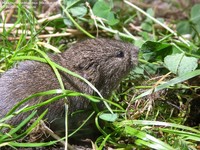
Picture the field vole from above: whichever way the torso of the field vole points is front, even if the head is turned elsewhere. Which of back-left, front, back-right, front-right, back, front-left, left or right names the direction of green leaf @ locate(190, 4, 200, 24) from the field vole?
front-left

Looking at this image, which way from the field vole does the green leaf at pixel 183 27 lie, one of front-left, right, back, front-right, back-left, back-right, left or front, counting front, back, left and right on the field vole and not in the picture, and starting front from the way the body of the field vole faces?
front-left

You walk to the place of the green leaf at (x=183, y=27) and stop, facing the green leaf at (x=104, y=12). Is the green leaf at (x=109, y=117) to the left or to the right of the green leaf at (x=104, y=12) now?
left

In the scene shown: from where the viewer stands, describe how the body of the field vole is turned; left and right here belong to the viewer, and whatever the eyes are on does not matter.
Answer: facing to the right of the viewer

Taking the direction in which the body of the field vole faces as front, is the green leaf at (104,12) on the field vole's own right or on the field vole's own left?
on the field vole's own left

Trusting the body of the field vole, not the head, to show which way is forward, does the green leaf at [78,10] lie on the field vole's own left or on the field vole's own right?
on the field vole's own left

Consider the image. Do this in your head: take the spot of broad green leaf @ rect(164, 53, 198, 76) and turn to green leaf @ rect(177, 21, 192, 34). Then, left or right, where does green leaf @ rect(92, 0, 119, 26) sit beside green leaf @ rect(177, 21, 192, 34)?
left

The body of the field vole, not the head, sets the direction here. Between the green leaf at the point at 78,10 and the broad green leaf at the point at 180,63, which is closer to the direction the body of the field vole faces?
the broad green leaf

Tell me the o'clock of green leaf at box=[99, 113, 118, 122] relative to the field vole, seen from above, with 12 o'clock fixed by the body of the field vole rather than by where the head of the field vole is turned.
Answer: The green leaf is roughly at 2 o'clock from the field vole.

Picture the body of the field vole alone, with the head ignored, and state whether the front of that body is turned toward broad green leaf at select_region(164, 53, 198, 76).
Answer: yes
